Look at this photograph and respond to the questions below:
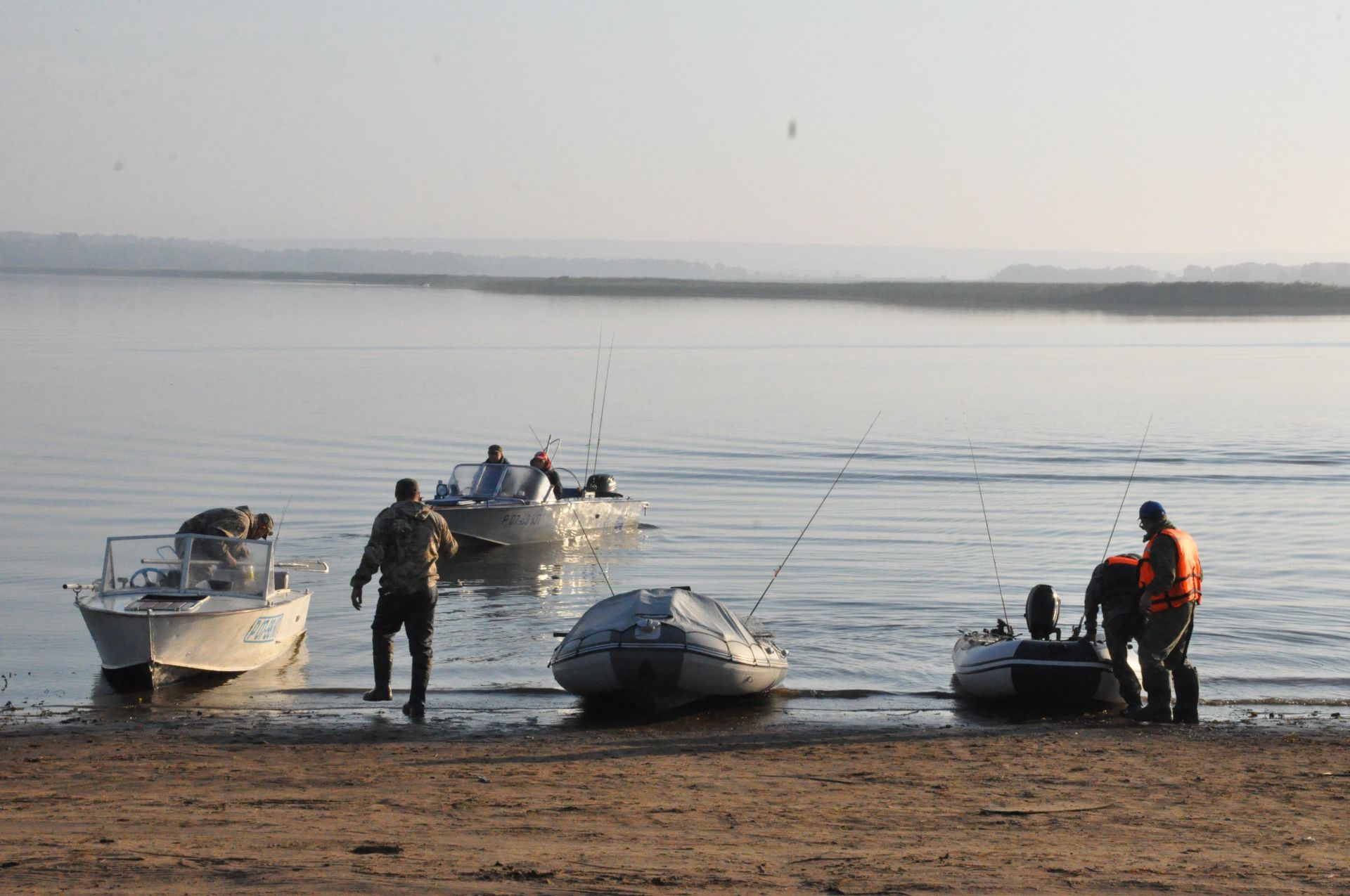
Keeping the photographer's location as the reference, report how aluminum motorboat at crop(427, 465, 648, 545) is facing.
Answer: facing the viewer and to the left of the viewer

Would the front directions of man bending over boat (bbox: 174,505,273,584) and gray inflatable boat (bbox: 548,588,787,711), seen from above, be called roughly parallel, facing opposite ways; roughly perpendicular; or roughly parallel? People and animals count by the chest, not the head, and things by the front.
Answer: roughly perpendicular

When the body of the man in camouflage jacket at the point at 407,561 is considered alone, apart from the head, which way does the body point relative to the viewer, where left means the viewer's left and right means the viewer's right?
facing away from the viewer

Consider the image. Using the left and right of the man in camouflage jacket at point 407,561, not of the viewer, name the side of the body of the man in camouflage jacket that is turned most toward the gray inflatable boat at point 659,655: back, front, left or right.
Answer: right

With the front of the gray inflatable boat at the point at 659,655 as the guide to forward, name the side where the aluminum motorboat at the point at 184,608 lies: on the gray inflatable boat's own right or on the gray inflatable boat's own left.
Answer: on the gray inflatable boat's own right

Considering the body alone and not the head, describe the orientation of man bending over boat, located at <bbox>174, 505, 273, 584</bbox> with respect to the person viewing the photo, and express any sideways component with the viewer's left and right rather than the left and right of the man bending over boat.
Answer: facing to the right of the viewer

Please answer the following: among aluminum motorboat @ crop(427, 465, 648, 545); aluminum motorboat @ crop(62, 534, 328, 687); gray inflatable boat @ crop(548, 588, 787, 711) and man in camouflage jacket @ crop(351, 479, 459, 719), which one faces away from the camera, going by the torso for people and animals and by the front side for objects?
the man in camouflage jacket

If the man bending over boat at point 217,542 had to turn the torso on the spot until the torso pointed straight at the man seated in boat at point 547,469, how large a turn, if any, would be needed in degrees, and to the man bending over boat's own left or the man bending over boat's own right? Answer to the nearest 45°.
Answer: approximately 45° to the man bending over boat's own left

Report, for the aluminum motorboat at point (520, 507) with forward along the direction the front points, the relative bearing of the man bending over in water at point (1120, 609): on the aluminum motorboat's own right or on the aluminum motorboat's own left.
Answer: on the aluminum motorboat's own left

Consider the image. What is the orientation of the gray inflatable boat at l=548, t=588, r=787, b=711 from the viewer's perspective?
toward the camera

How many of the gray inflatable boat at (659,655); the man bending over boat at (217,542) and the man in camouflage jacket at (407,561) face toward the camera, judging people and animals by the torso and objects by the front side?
1

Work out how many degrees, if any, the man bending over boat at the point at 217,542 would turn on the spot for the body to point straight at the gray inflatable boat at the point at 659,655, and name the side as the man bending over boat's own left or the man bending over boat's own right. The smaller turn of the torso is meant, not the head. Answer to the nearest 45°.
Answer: approximately 45° to the man bending over boat's own right

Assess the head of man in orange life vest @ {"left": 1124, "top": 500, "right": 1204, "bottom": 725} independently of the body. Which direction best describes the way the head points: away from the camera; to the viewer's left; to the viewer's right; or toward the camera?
to the viewer's left
